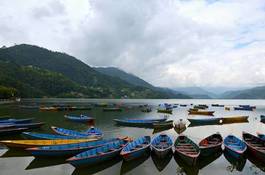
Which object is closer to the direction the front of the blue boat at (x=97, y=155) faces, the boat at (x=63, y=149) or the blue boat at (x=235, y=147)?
the boat

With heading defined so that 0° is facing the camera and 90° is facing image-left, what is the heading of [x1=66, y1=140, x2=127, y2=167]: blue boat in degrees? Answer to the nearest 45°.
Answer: approximately 45°

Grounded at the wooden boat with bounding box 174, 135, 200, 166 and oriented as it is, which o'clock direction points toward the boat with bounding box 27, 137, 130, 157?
The boat is roughly at 4 o'clock from the wooden boat.

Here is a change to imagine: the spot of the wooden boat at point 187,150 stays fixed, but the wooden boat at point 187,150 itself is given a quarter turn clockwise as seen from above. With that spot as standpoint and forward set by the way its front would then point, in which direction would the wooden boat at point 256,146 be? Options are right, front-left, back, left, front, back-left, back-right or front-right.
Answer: back

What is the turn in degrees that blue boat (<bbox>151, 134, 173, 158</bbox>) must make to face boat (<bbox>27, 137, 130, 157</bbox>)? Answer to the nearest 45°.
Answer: approximately 90° to its right

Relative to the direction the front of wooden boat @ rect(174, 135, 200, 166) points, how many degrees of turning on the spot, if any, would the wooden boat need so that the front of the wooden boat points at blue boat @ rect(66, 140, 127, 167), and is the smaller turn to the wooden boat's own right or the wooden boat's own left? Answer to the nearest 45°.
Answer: approximately 90° to the wooden boat's own right

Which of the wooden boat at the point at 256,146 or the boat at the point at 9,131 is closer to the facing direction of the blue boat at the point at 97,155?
the boat

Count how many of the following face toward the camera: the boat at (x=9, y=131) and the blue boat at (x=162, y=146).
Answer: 1

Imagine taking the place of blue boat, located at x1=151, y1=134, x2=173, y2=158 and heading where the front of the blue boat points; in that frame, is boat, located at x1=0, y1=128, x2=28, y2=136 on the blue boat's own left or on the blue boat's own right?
on the blue boat's own right
